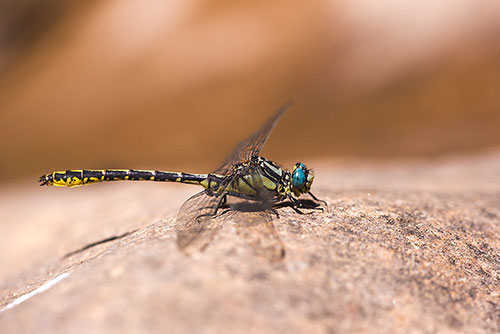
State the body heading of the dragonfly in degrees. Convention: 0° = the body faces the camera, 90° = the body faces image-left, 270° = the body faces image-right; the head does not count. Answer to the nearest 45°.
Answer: approximately 270°
